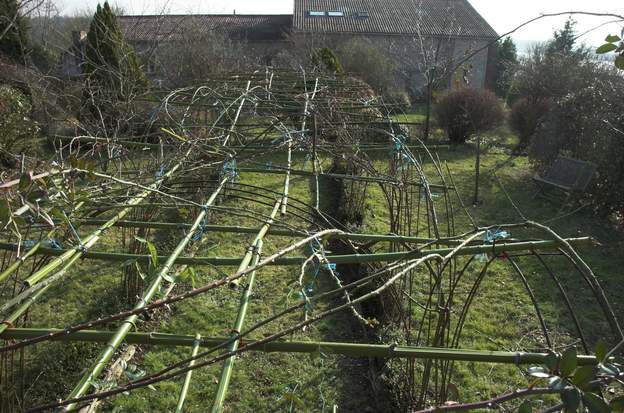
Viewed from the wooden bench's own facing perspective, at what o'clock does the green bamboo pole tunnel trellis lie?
The green bamboo pole tunnel trellis is roughly at 11 o'clock from the wooden bench.

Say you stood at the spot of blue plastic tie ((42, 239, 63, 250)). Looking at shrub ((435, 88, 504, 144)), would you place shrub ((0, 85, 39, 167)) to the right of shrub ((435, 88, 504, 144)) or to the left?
left

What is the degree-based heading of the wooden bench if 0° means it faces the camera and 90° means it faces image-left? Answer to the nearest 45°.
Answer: approximately 45°

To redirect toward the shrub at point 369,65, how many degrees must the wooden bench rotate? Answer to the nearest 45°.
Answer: approximately 90° to its right

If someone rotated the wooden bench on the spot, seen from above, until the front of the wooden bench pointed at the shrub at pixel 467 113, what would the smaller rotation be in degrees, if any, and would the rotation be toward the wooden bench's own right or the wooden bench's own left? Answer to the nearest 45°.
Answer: approximately 90° to the wooden bench's own right

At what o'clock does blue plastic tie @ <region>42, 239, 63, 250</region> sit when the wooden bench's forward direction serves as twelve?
The blue plastic tie is roughly at 11 o'clock from the wooden bench.
